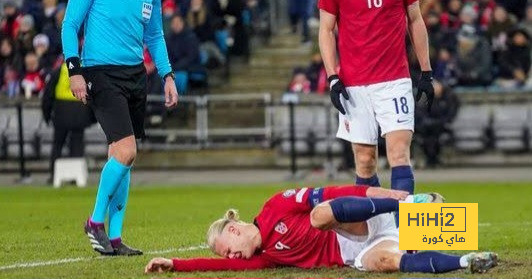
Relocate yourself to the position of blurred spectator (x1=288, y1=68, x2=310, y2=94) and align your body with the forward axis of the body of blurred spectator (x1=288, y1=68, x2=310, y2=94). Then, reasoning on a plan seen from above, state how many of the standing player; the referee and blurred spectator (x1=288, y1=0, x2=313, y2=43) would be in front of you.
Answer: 2

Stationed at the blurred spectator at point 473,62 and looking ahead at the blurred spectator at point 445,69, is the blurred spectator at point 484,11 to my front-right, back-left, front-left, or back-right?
back-right

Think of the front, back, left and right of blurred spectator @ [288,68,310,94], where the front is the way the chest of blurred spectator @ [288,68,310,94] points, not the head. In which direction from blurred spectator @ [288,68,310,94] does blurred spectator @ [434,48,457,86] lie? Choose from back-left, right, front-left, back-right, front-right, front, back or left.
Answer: left

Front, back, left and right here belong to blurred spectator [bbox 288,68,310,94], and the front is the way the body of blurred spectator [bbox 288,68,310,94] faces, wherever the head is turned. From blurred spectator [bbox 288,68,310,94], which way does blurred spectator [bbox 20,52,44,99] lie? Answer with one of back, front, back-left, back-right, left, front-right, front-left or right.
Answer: right

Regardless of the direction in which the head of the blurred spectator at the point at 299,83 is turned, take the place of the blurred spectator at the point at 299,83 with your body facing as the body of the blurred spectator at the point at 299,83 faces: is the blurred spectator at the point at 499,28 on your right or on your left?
on your left

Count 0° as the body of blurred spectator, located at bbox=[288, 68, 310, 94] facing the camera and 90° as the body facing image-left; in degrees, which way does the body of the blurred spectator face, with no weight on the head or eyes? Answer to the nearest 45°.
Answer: approximately 0°
